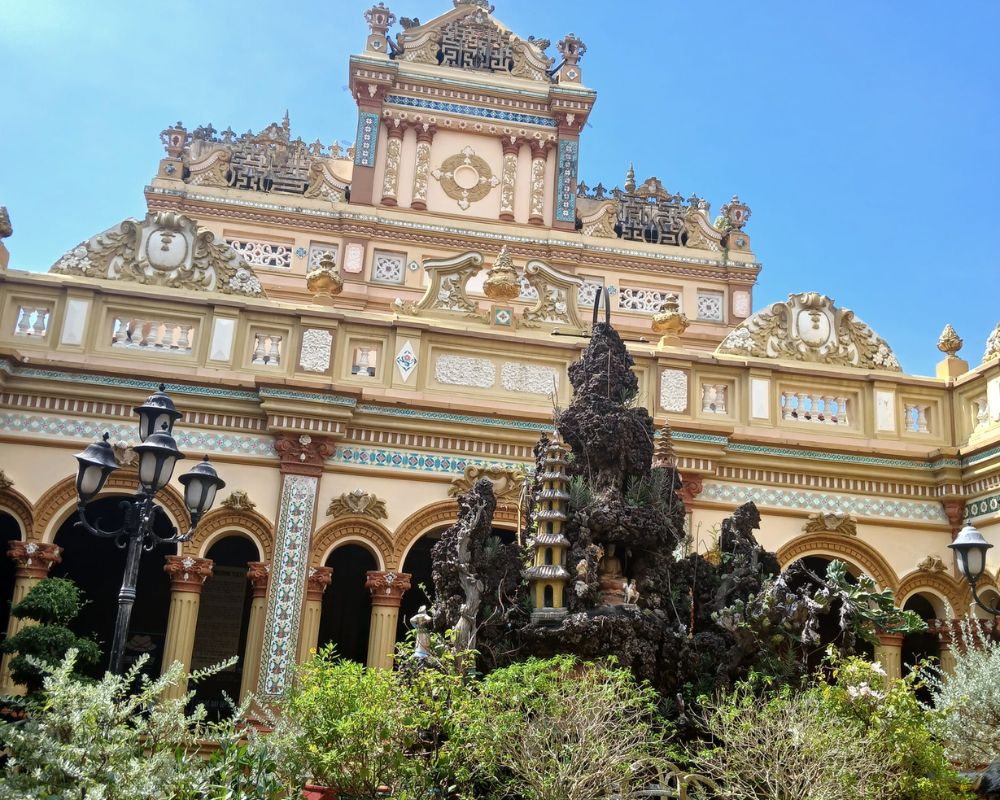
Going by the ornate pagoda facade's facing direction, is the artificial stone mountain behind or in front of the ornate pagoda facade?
in front

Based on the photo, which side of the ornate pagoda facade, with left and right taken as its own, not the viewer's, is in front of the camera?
front

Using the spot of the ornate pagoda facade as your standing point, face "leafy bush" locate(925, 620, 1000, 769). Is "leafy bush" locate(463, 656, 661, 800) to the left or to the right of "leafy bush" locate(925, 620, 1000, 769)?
right

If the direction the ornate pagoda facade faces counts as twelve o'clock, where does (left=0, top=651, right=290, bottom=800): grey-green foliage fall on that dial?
The grey-green foliage is roughly at 12 o'clock from the ornate pagoda facade.

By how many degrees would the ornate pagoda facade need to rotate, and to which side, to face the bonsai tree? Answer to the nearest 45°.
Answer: approximately 45° to its right

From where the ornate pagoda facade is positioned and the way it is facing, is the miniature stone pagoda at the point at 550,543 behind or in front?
in front

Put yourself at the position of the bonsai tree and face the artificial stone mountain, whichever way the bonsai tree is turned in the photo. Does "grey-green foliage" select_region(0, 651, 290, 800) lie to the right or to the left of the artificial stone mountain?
right

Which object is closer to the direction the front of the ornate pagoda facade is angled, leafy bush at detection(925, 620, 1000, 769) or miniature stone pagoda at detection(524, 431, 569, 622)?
the miniature stone pagoda
